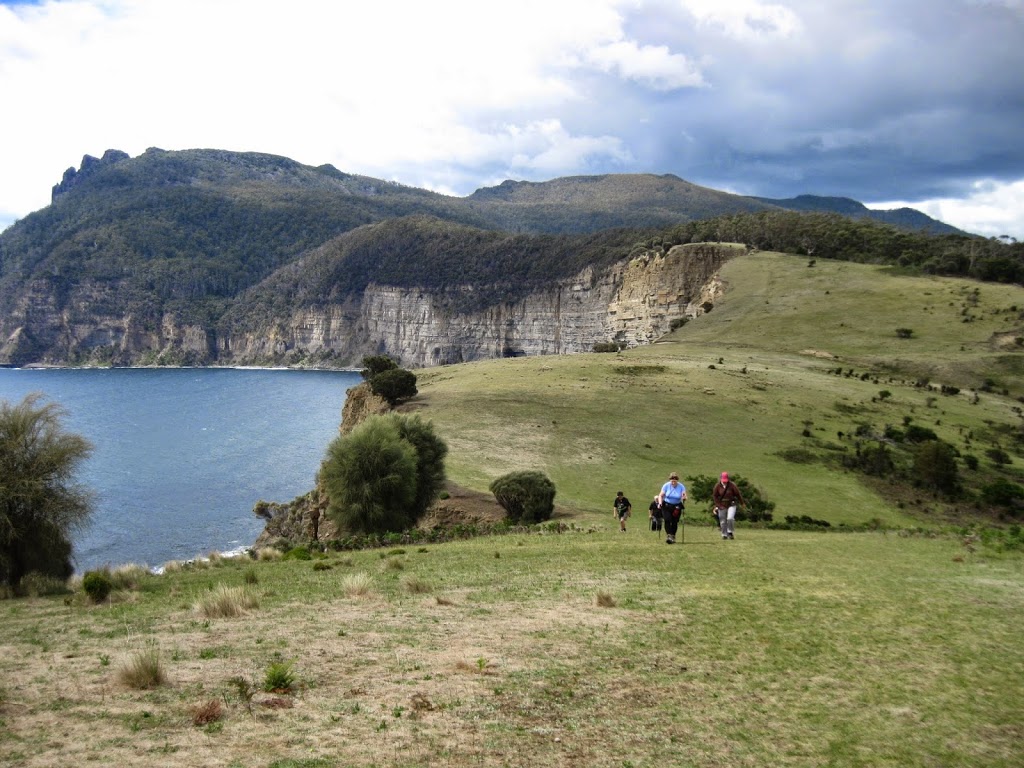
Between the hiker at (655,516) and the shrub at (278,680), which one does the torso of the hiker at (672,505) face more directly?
the shrub

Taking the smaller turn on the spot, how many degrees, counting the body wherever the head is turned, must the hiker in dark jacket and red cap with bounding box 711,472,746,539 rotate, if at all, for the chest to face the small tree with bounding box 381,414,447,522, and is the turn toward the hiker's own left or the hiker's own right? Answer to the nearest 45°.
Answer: approximately 135° to the hiker's own right

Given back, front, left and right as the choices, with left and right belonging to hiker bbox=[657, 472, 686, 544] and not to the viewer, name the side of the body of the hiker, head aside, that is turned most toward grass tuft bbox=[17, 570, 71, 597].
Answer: right

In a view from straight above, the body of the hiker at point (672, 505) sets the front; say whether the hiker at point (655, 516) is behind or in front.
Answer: behind

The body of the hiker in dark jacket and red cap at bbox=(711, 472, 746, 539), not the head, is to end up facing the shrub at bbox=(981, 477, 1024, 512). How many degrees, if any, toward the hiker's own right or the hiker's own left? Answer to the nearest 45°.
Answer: approximately 135° to the hiker's own left

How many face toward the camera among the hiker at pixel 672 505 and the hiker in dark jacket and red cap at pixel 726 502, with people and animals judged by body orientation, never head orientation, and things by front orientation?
2

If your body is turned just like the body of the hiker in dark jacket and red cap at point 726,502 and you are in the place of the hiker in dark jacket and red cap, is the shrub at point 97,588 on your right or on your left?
on your right

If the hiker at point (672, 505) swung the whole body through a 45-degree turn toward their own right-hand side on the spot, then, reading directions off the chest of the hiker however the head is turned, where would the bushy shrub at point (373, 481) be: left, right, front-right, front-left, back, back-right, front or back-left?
right

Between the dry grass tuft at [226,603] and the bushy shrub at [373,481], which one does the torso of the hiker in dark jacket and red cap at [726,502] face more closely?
the dry grass tuft

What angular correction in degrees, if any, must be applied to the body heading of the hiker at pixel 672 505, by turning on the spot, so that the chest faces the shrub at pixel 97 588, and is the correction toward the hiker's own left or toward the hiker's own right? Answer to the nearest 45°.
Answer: approximately 45° to the hiker's own right

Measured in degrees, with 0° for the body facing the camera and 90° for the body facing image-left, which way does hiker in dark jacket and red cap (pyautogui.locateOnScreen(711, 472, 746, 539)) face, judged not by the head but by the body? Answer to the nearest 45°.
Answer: approximately 0°

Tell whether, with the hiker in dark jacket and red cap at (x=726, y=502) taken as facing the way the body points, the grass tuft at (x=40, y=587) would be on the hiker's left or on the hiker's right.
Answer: on the hiker's right

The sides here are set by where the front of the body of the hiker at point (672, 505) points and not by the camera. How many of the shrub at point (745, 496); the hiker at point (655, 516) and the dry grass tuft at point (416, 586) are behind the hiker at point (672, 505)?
2
